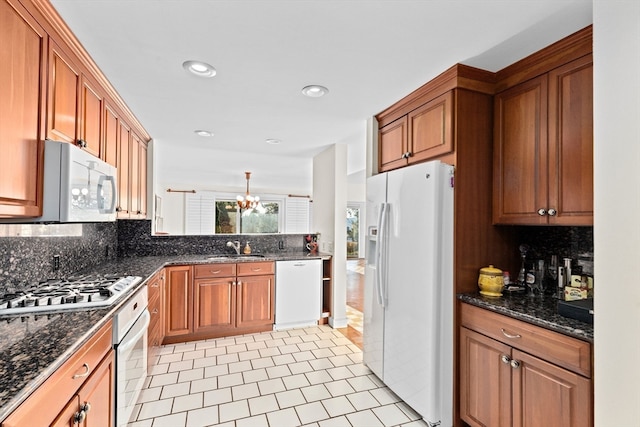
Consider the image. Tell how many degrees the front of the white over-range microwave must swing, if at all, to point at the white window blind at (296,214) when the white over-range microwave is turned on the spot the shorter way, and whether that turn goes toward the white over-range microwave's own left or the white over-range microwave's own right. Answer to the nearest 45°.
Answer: approximately 90° to the white over-range microwave's own left

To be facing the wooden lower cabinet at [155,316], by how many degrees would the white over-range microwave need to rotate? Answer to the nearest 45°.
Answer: approximately 90° to its left

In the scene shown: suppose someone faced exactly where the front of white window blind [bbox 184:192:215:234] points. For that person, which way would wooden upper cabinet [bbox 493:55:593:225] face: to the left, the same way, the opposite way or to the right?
to the right

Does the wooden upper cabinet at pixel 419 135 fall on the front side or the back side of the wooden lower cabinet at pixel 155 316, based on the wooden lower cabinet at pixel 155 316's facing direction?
on the front side

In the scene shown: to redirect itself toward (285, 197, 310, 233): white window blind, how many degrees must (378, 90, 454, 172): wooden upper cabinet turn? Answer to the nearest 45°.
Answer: approximately 90° to its right

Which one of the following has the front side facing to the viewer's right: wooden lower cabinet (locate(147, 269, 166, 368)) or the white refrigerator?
the wooden lower cabinet

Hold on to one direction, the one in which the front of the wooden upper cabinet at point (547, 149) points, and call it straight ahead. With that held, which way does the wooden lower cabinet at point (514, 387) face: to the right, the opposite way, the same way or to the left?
the same way

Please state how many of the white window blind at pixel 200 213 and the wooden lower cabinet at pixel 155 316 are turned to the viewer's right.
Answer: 1

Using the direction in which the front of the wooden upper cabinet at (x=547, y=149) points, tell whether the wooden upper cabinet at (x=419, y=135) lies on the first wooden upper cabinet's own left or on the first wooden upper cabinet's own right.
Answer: on the first wooden upper cabinet's own right

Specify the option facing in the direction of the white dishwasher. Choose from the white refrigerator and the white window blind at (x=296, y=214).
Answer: the white window blind

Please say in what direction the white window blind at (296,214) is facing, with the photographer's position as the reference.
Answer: facing the viewer

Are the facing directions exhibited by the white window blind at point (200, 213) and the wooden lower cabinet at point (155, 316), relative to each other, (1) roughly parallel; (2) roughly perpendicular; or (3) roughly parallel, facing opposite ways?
roughly perpendicular

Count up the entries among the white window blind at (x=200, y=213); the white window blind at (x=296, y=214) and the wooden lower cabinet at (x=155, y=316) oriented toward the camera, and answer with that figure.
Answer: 2

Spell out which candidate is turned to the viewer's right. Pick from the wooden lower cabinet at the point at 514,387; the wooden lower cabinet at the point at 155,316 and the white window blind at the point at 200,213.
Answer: the wooden lower cabinet at the point at 155,316

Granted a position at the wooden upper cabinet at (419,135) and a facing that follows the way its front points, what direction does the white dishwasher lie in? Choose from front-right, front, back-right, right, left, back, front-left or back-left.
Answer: right

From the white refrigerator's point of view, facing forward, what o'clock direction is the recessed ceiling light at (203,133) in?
The recessed ceiling light is roughly at 2 o'clock from the white refrigerator.

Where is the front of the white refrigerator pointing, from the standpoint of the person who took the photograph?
facing the viewer and to the left of the viewer

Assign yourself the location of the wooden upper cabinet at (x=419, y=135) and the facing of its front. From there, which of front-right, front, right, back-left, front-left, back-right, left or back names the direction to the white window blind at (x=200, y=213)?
right

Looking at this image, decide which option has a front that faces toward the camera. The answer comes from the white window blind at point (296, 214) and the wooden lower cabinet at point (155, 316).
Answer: the white window blind

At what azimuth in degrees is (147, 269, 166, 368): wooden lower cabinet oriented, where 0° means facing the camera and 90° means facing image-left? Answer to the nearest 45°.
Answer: approximately 270°

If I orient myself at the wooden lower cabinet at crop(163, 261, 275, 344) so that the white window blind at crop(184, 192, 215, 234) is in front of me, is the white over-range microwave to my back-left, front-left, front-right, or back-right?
back-left
